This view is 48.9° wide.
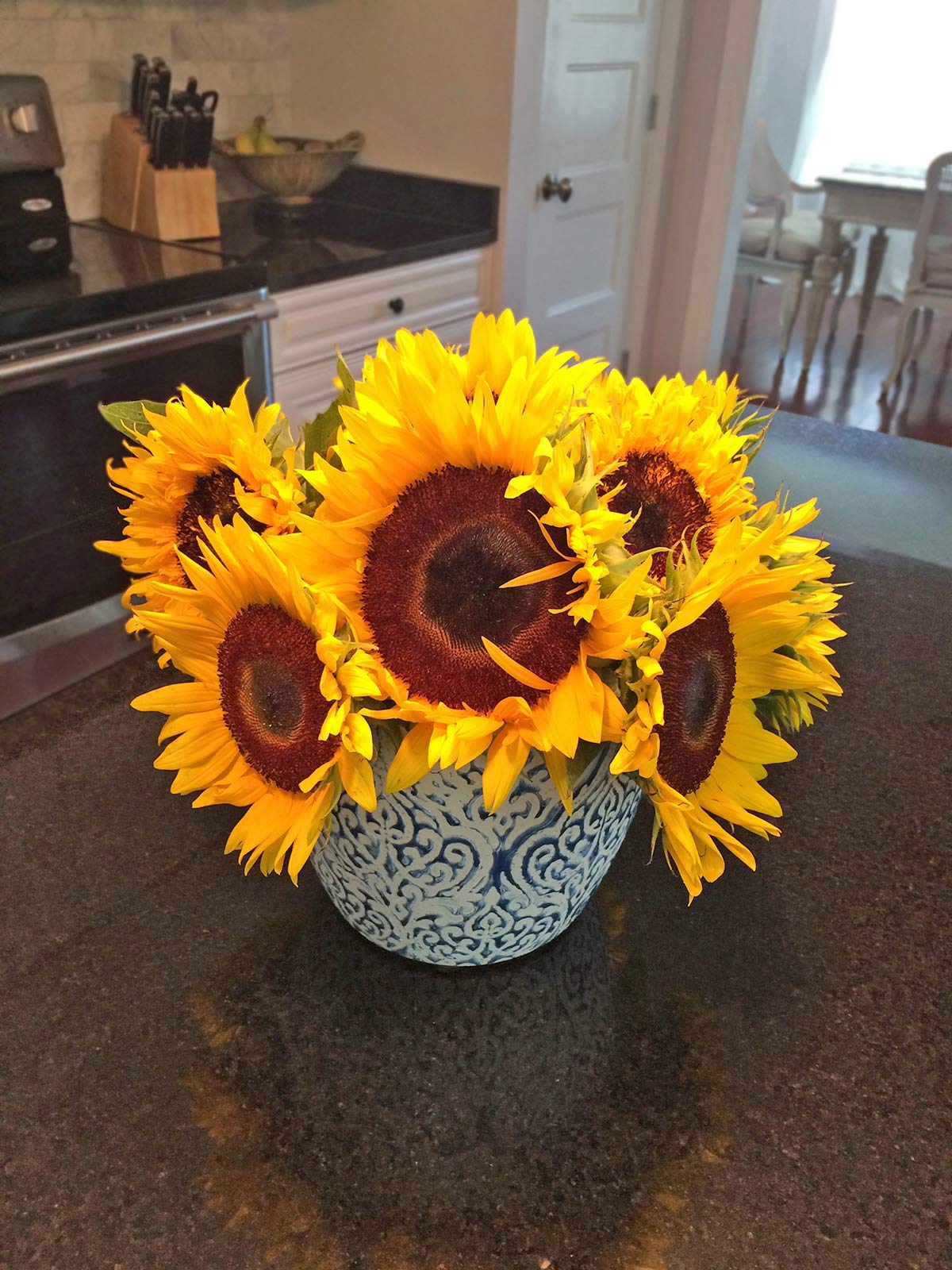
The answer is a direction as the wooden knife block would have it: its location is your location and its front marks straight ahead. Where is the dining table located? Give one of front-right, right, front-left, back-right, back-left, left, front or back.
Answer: left

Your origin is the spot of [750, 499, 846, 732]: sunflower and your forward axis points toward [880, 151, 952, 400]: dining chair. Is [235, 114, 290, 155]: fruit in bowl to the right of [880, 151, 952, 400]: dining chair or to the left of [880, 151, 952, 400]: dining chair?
left

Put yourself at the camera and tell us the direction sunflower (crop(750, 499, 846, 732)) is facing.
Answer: facing to the right of the viewer

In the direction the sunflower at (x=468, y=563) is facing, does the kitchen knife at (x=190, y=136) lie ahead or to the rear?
to the rear

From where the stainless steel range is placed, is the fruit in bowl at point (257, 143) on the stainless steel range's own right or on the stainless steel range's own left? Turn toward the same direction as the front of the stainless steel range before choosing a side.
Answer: on the stainless steel range's own left

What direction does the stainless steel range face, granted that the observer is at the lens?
facing the viewer and to the right of the viewer

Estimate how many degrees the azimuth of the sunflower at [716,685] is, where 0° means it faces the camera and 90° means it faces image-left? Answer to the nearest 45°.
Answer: approximately 315°

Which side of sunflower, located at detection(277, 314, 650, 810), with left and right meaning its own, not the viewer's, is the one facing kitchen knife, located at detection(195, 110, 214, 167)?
back
